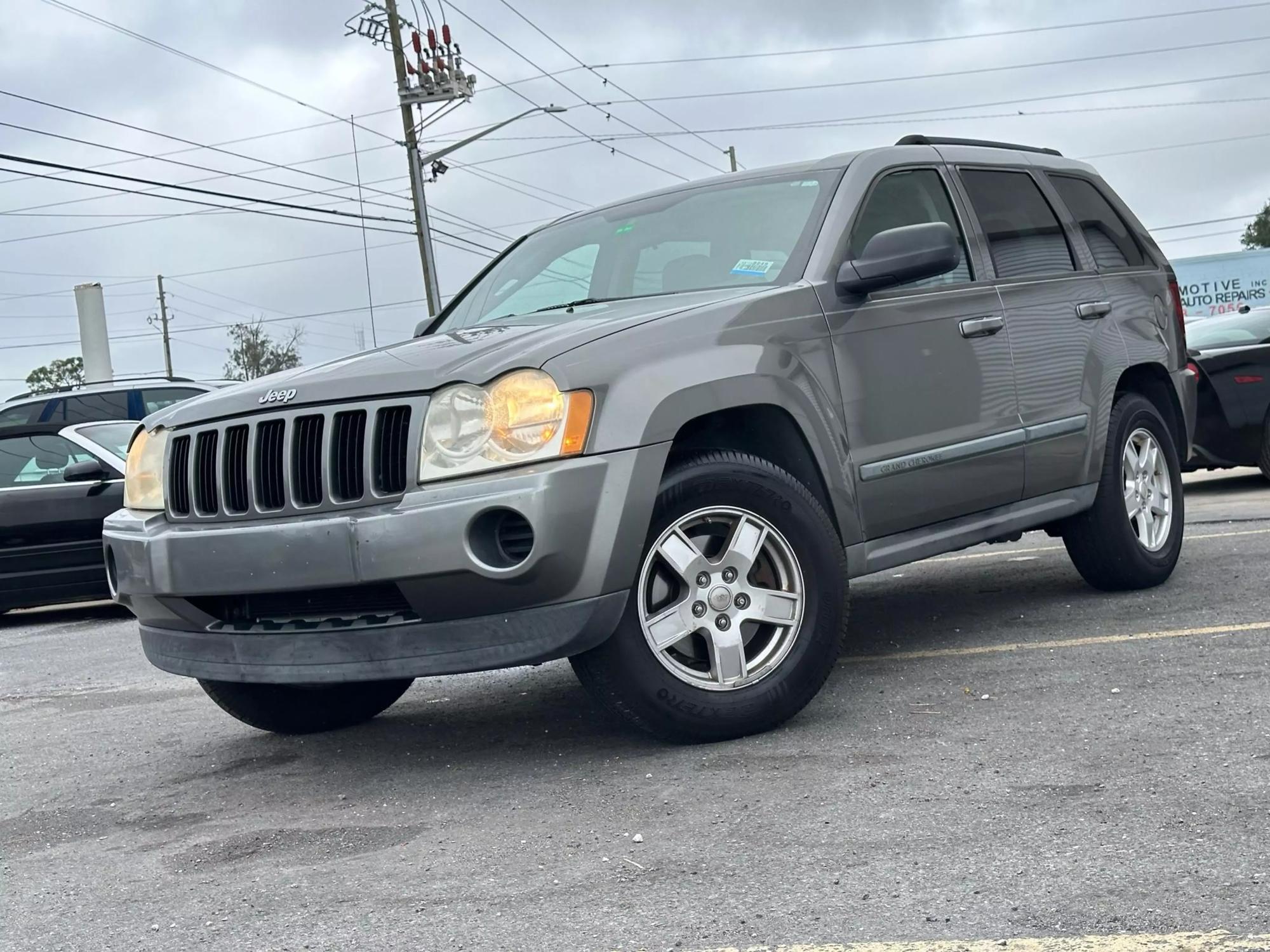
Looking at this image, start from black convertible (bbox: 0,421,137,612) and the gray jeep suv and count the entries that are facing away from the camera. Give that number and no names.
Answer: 0

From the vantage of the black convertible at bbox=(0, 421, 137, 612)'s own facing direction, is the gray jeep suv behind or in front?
in front

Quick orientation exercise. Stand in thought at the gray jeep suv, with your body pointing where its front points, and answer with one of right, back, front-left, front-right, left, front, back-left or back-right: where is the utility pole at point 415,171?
back-right

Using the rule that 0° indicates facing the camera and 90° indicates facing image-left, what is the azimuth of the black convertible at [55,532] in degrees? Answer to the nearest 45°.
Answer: approximately 315°

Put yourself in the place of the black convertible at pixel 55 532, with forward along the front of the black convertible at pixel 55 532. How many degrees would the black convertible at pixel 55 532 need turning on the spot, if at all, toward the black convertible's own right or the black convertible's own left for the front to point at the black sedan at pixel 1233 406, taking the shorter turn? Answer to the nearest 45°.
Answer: approximately 45° to the black convertible's own left

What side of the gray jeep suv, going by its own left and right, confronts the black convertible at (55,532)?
right

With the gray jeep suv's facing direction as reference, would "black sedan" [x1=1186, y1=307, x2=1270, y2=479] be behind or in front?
behind

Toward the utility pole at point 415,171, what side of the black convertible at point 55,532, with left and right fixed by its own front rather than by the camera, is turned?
left

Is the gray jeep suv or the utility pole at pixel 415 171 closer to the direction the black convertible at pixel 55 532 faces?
the gray jeep suv

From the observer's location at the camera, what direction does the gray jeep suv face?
facing the viewer and to the left of the viewer
